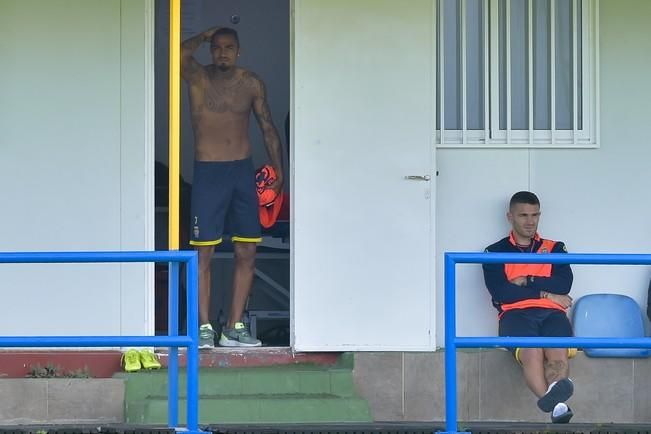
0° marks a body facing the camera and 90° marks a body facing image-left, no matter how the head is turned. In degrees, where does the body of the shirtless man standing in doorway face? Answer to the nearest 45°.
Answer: approximately 0°

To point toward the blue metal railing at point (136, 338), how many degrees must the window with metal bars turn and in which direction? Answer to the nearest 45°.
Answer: approximately 45° to its right

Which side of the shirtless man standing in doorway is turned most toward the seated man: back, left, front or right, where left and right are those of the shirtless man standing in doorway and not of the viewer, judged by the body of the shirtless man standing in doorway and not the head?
left

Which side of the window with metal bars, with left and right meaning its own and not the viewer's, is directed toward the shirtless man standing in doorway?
right

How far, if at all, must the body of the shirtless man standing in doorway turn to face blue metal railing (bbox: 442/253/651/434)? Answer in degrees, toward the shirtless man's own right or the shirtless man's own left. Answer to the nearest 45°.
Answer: approximately 45° to the shirtless man's own left

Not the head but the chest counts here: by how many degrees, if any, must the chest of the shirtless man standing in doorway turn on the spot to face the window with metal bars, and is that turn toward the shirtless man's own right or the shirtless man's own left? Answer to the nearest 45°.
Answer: approximately 90° to the shirtless man's own left

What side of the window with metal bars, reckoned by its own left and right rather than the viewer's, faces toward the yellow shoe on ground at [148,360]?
right

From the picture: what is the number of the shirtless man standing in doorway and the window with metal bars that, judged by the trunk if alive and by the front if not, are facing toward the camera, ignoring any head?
2

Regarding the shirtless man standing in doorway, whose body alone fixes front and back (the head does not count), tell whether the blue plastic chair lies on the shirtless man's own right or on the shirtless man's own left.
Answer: on the shirtless man's own left
